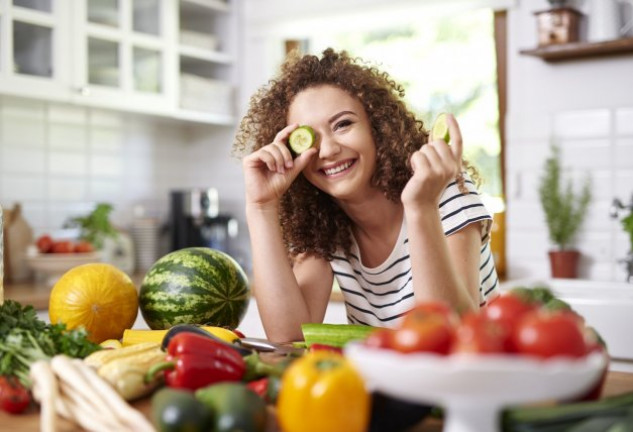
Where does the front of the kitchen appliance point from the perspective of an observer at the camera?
facing the viewer and to the right of the viewer

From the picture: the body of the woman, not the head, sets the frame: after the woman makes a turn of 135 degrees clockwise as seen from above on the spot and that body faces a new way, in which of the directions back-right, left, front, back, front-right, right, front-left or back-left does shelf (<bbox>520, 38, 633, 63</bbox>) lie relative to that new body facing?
right

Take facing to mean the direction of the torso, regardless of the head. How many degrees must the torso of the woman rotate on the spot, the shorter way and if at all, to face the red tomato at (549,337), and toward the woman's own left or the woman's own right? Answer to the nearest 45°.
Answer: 0° — they already face it

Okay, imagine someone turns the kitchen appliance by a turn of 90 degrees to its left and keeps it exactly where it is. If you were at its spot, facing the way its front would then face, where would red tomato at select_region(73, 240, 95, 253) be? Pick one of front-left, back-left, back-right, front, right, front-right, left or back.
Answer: back

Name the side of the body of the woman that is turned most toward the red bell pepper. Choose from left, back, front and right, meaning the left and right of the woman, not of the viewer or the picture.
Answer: front

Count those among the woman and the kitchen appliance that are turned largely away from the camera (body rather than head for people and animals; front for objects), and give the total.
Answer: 0

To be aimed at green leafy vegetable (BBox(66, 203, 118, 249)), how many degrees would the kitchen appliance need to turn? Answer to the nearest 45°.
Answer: approximately 90° to its right

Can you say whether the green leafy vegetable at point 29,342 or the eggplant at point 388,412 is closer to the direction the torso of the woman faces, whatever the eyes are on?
the eggplant

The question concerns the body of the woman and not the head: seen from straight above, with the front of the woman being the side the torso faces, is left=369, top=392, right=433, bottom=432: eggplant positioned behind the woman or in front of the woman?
in front

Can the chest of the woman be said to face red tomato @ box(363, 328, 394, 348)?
yes

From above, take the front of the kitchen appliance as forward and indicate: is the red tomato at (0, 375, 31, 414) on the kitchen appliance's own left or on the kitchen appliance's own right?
on the kitchen appliance's own right

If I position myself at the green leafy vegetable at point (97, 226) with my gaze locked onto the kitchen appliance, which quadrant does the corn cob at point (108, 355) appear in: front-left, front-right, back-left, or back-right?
back-right

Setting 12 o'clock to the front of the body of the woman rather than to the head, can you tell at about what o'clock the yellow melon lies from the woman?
The yellow melon is roughly at 2 o'clock from the woman.

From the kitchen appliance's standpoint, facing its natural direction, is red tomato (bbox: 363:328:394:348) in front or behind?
in front

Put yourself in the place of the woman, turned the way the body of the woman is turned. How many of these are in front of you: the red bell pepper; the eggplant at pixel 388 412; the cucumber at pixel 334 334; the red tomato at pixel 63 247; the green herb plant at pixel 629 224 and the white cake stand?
4

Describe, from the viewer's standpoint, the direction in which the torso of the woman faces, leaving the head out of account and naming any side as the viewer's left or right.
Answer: facing the viewer
